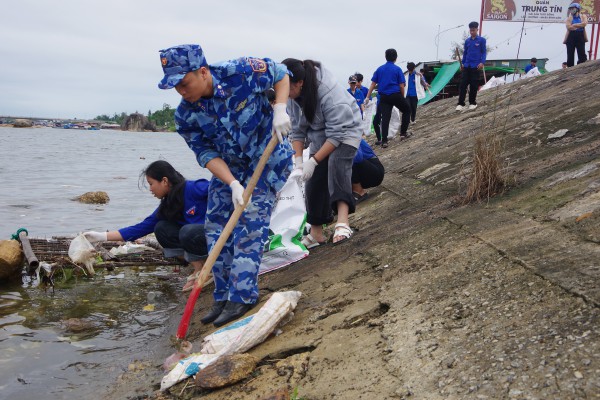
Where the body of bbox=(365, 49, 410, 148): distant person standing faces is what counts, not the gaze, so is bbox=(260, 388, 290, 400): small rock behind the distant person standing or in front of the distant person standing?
behind

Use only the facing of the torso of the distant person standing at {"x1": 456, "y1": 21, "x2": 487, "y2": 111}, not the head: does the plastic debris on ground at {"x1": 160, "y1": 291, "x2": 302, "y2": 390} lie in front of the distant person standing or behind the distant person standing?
in front

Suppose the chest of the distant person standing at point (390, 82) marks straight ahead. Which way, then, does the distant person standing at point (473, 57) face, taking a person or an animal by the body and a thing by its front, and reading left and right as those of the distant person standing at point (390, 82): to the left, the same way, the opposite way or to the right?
the opposite way

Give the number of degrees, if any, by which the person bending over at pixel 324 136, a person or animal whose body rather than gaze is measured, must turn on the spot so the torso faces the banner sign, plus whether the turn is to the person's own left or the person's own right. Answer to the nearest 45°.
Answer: approximately 180°

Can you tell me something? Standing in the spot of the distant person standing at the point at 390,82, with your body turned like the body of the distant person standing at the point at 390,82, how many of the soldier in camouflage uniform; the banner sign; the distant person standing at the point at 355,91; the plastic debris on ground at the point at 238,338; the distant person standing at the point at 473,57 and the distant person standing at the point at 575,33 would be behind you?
2

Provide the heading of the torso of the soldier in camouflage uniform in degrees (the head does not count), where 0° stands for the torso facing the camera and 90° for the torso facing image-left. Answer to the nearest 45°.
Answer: approximately 45°

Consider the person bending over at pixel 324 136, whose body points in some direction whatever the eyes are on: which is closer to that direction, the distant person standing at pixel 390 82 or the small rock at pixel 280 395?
the small rock

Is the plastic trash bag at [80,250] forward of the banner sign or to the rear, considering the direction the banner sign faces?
forward

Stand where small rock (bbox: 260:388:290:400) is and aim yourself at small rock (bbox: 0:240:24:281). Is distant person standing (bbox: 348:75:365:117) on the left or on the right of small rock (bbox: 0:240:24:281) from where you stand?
right

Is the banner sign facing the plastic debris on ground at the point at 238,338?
yes

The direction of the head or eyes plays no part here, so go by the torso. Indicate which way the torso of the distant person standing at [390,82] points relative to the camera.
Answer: away from the camera

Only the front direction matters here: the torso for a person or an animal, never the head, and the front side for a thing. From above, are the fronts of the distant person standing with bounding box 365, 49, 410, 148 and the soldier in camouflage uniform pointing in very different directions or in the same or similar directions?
very different directions

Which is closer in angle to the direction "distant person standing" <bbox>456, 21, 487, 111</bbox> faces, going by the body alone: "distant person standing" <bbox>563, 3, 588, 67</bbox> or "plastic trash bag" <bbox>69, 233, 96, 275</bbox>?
the plastic trash bag

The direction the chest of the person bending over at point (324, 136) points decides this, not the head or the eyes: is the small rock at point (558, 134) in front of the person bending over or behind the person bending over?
behind
